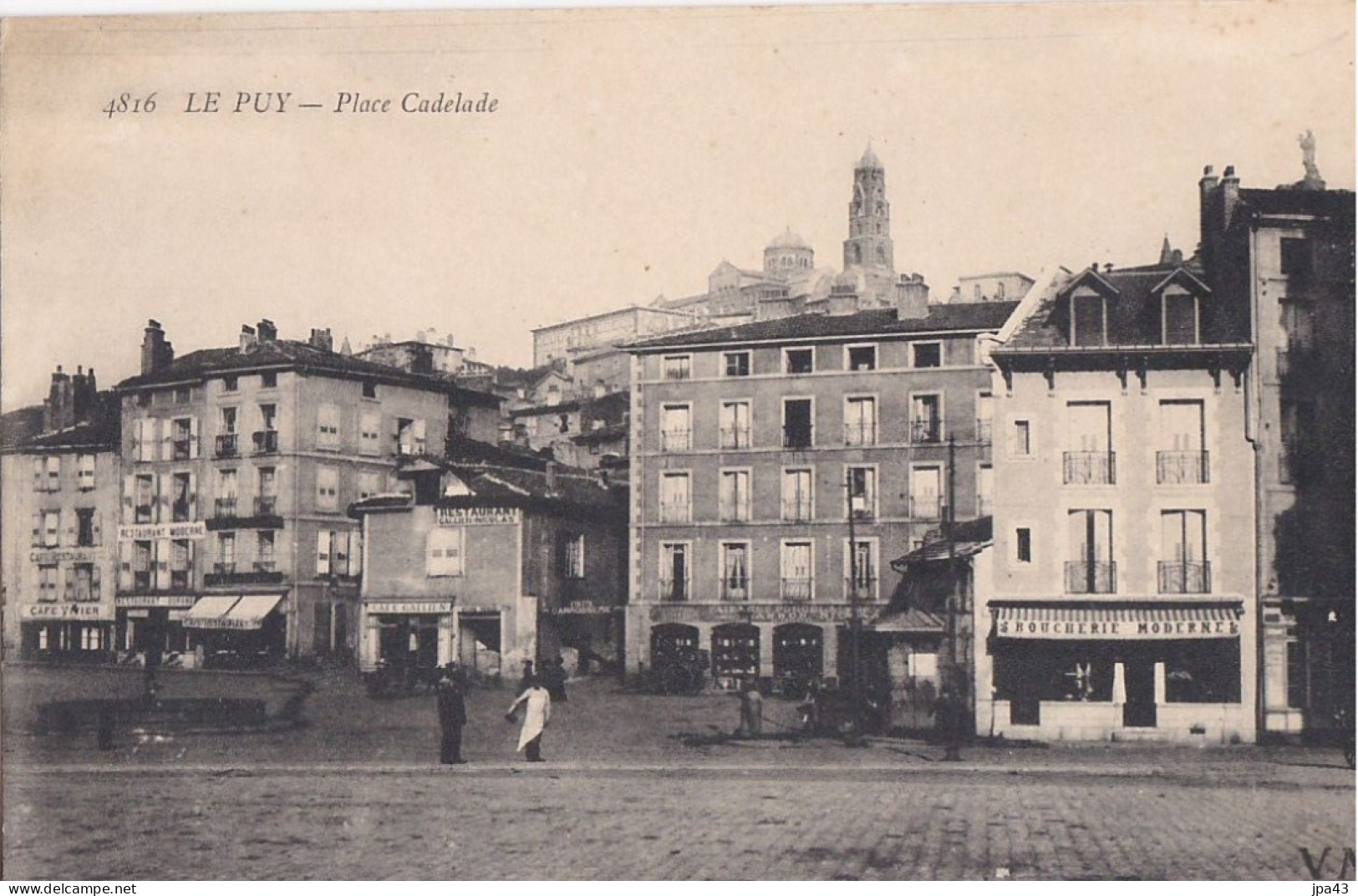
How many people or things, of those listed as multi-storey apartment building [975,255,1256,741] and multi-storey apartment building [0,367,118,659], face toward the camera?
2

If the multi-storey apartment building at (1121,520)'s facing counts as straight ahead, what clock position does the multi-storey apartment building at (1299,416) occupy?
the multi-storey apartment building at (1299,416) is roughly at 10 o'clock from the multi-storey apartment building at (1121,520).

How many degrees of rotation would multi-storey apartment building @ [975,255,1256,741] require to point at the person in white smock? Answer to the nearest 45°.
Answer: approximately 90° to its right

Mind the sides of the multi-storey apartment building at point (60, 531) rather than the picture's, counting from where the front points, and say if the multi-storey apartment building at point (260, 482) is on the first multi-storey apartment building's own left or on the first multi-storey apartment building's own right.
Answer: on the first multi-storey apartment building's own left

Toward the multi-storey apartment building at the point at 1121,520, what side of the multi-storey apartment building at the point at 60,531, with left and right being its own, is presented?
left

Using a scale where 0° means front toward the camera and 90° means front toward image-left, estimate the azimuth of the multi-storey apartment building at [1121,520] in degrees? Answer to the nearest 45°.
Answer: approximately 0°

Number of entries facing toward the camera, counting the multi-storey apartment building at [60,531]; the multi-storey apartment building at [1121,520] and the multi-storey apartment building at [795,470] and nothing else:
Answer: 3

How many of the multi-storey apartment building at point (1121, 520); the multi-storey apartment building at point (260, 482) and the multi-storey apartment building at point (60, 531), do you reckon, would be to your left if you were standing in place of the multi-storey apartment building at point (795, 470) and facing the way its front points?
1

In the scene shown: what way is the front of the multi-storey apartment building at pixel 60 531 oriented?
toward the camera
